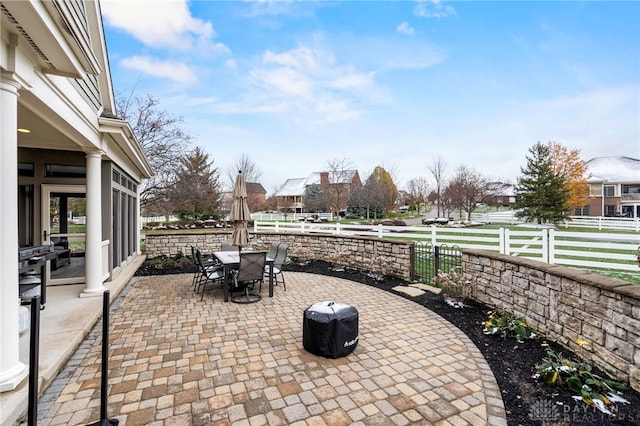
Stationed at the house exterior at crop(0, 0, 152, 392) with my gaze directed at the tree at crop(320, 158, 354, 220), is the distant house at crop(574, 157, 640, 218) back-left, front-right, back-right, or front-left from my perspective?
front-right

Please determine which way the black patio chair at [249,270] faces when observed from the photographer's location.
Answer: facing away from the viewer and to the left of the viewer

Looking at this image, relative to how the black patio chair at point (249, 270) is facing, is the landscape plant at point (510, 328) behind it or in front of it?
behind

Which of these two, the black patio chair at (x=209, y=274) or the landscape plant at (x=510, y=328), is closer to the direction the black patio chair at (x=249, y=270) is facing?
the black patio chair

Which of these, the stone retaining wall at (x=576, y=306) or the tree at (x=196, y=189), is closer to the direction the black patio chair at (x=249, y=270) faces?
the tree

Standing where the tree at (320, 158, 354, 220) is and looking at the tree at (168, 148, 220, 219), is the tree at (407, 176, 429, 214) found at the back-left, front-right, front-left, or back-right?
back-right

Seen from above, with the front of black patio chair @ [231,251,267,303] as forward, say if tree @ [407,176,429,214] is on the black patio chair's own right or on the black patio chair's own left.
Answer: on the black patio chair's own right

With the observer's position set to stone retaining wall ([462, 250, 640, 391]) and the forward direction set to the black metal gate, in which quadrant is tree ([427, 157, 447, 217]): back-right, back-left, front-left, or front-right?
front-right

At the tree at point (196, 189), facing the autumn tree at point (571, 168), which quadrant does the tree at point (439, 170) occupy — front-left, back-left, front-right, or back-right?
front-left

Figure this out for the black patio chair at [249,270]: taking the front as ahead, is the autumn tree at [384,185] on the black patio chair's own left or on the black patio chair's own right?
on the black patio chair's own right

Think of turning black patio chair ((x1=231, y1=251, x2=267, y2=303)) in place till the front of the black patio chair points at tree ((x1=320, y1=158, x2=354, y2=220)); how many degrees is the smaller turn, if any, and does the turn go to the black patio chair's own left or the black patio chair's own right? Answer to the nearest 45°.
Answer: approximately 45° to the black patio chair's own right

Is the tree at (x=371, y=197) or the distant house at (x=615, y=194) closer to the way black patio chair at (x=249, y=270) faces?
the tree
